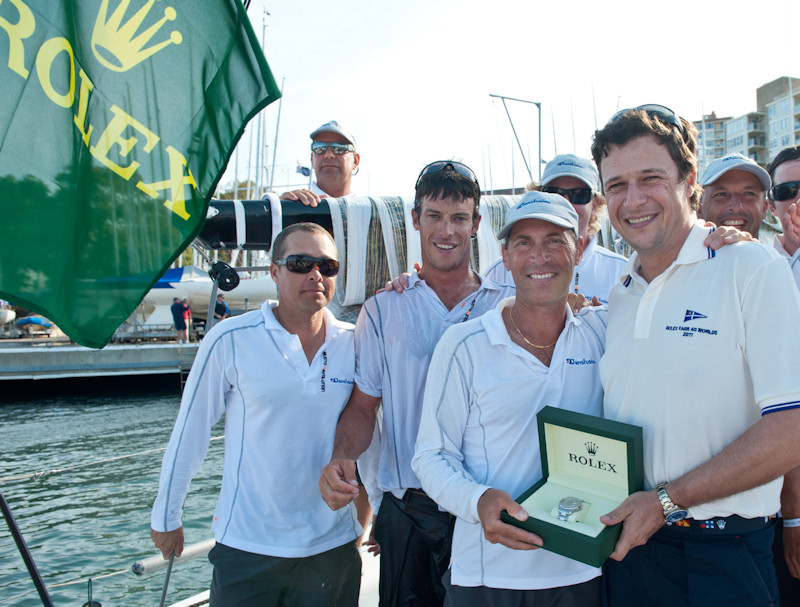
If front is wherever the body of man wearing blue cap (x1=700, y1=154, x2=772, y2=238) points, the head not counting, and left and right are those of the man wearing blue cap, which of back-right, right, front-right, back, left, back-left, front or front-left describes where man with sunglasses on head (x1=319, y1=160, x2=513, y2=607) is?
front-right

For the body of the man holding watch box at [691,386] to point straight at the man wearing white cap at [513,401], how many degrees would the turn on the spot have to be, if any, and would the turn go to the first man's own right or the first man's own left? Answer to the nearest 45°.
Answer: approximately 45° to the first man's own right

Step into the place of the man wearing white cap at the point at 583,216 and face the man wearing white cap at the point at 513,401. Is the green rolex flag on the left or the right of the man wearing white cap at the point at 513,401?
right

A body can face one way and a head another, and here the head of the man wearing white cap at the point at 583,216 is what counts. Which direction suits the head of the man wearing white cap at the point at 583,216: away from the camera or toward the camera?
toward the camera

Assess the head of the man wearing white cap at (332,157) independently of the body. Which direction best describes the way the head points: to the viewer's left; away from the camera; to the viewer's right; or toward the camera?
toward the camera

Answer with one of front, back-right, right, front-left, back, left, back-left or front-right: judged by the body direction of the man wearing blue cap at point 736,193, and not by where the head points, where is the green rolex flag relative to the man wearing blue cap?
front-right

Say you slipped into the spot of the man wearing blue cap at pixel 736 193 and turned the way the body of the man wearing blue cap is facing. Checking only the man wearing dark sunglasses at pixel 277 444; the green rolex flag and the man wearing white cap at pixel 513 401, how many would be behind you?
0

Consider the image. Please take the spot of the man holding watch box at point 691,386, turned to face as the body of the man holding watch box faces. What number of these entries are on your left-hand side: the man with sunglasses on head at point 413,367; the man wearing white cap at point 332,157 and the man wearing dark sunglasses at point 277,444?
0

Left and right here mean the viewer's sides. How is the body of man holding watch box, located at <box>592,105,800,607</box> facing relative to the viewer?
facing the viewer and to the left of the viewer

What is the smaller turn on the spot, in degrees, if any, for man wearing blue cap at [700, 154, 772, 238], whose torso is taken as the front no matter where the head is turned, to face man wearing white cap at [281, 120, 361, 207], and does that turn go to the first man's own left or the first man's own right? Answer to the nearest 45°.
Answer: approximately 90° to the first man's own right

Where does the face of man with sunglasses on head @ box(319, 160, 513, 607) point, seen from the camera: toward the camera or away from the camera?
toward the camera

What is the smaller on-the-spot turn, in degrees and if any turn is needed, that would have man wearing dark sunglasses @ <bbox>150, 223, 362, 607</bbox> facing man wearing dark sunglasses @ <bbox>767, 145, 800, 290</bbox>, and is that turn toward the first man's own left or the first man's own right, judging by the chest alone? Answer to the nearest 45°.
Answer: approximately 45° to the first man's own left

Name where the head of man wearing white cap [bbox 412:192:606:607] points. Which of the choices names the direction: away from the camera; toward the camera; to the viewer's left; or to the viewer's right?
toward the camera

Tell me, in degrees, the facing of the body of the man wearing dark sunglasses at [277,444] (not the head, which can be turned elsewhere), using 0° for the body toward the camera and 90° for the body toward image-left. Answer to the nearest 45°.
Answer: approximately 315°

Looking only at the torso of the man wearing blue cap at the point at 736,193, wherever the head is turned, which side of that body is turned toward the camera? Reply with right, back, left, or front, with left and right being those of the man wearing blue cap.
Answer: front

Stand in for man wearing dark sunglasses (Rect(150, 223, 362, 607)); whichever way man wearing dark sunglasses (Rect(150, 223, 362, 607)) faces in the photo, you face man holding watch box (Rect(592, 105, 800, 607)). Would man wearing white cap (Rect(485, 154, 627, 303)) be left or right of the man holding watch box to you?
left
